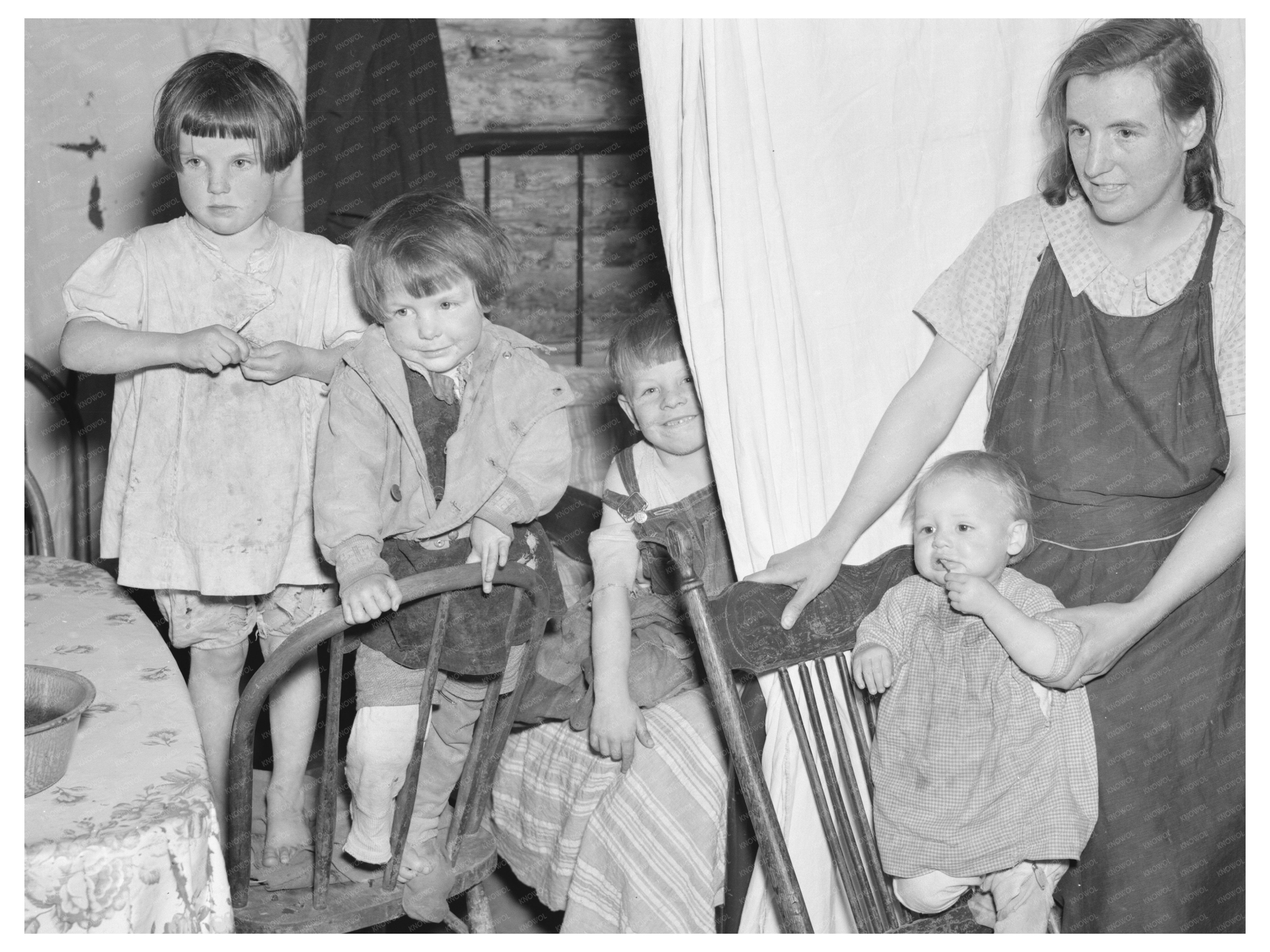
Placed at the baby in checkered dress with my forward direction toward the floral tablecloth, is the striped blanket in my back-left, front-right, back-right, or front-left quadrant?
front-right

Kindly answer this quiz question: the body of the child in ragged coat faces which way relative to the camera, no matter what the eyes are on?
toward the camera

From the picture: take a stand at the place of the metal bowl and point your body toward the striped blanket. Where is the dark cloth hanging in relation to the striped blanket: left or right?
left

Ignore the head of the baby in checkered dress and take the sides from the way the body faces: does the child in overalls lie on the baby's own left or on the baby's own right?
on the baby's own right

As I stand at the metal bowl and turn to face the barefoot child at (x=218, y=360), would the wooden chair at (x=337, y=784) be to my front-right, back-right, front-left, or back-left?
front-right

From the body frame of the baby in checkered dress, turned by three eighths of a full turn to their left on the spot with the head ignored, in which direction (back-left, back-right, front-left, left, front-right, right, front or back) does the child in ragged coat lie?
back

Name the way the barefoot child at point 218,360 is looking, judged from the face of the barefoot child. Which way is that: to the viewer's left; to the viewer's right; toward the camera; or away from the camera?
toward the camera

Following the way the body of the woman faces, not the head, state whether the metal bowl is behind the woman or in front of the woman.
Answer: in front

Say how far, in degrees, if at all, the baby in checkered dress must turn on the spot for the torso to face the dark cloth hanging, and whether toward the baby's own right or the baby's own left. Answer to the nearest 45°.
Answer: approximately 90° to the baby's own right

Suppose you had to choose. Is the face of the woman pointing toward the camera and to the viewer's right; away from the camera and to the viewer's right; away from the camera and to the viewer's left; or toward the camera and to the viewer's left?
toward the camera and to the viewer's left

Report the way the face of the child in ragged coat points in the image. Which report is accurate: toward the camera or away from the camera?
toward the camera

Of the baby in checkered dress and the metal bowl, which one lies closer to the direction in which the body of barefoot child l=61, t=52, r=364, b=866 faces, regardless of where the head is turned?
the metal bowl

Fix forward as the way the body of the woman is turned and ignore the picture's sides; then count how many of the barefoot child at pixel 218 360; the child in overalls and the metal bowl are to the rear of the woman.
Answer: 0

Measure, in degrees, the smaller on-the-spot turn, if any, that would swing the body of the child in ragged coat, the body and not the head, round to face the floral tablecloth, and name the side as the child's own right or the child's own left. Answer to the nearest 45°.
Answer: approximately 45° to the child's own right

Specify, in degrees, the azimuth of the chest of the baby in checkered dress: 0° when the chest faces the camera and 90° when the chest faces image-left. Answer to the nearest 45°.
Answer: approximately 45°

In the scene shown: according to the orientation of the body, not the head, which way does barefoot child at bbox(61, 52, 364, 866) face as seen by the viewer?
toward the camera
